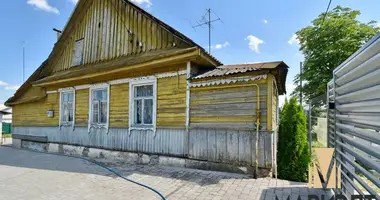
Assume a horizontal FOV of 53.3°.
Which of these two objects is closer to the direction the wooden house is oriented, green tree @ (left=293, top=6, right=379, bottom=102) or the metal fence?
the metal fence

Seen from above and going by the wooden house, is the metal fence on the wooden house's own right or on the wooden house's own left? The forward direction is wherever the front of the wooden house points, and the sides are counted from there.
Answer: on the wooden house's own left

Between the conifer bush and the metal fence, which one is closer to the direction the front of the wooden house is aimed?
the metal fence

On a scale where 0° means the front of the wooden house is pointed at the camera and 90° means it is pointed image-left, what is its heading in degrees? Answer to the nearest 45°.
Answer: approximately 45°
